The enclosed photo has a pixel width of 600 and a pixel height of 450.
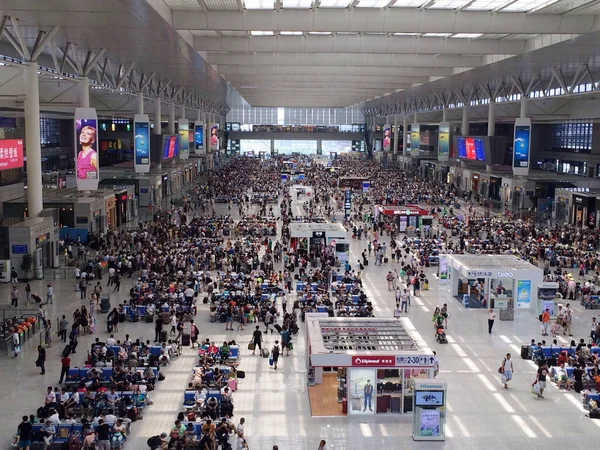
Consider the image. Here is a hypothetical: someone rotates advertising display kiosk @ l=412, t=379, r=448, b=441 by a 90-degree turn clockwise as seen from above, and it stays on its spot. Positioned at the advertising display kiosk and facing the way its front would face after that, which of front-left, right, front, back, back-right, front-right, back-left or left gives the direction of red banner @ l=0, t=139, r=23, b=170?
front-right

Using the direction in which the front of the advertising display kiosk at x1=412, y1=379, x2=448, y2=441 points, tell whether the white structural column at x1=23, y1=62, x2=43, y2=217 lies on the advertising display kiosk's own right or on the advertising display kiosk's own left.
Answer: on the advertising display kiosk's own right

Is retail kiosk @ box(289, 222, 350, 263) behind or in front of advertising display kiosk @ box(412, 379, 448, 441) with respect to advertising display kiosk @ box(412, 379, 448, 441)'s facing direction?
behind

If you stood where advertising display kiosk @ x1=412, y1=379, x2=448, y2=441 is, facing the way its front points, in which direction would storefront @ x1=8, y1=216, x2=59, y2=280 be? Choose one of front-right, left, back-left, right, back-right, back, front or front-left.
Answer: back-right

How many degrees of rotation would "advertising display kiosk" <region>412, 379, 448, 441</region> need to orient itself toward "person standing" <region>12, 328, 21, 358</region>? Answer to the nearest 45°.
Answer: approximately 90° to its right

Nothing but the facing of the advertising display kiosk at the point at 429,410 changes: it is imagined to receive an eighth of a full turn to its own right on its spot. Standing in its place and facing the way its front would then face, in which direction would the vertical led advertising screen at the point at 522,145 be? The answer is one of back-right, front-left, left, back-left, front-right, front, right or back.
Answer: back-right

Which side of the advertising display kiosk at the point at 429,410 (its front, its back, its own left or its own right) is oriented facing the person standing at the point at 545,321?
back

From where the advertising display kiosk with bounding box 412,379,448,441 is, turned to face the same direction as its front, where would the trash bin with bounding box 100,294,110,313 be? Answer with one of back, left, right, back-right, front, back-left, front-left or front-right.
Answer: back-right

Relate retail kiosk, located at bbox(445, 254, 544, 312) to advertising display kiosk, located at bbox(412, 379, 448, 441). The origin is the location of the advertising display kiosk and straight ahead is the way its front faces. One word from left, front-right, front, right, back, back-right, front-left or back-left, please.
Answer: back

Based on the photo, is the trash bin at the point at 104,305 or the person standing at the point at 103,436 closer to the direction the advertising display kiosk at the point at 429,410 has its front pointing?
the person standing

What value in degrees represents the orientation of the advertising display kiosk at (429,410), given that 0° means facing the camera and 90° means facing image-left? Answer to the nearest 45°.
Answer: approximately 0°

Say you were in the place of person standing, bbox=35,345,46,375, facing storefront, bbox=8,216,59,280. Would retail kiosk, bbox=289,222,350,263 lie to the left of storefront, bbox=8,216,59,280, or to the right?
right

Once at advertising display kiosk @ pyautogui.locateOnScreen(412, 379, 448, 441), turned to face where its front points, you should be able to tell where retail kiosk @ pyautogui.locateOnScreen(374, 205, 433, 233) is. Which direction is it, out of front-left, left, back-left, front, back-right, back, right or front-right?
back
